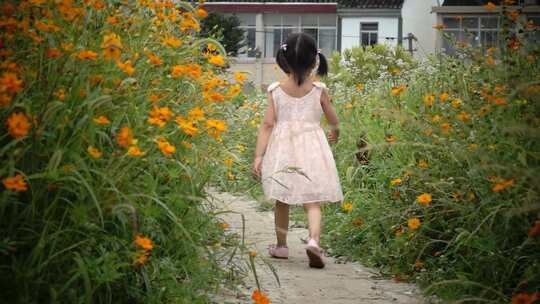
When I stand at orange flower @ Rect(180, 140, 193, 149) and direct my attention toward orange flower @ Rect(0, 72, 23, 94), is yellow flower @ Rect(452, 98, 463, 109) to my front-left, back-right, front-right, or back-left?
back-left

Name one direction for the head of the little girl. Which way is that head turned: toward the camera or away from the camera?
away from the camera

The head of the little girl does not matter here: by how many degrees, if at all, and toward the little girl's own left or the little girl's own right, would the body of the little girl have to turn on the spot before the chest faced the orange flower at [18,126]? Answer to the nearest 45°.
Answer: approximately 180°

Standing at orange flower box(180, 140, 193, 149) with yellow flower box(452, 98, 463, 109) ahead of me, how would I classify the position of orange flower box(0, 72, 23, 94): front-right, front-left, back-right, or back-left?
back-right

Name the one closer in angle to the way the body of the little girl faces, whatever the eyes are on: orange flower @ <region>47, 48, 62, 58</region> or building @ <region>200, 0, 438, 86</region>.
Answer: the building

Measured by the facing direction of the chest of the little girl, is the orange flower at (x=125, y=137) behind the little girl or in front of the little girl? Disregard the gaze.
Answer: behind

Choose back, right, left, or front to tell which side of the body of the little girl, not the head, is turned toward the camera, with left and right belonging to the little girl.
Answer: back

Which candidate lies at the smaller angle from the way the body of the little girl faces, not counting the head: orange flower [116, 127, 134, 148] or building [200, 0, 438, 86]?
the building

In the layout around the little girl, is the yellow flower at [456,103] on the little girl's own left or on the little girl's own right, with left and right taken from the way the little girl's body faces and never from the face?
on the little girl's own right

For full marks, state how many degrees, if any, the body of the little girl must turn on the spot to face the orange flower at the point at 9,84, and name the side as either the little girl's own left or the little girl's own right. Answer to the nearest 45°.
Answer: approximately 180°

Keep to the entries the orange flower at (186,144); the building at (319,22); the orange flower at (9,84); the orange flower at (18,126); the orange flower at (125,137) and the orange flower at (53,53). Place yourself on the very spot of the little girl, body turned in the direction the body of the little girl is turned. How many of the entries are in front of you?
1
